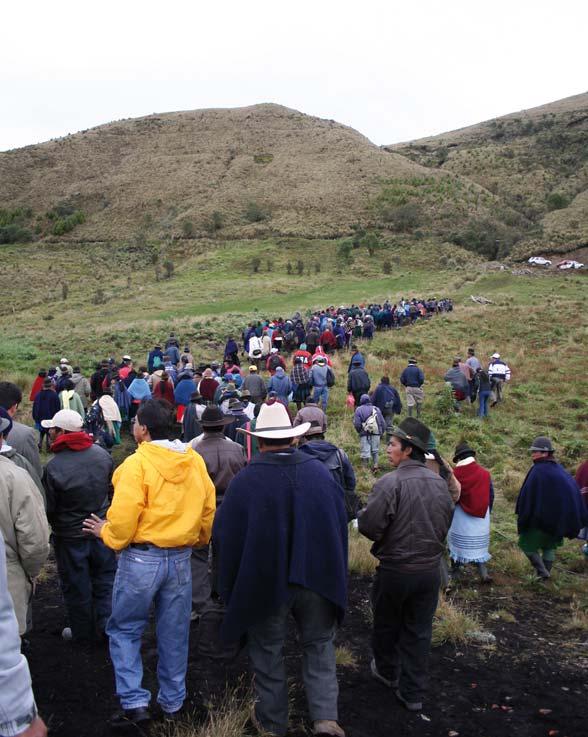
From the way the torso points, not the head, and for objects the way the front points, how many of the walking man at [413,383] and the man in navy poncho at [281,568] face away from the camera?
2

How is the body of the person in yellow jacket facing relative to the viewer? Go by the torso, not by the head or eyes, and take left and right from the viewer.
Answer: facing away from the viewer and to the left of the viewer

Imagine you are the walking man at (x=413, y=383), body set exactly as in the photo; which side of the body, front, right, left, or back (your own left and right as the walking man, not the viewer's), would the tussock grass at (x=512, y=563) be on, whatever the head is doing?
back

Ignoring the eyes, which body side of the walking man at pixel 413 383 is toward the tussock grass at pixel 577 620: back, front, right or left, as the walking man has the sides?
back

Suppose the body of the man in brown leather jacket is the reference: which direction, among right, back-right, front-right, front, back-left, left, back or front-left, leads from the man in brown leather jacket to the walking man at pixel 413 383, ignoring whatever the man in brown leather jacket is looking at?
front-right

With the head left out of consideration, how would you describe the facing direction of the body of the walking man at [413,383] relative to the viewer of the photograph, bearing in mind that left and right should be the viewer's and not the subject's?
facing away from the viewer

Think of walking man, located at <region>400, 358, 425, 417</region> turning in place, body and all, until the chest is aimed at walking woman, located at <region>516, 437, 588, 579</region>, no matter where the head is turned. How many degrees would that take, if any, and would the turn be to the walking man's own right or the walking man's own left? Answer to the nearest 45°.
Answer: approximately 180°

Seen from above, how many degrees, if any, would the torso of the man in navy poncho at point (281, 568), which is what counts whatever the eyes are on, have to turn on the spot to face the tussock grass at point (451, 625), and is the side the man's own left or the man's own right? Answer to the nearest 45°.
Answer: approximately 45° to the man's own right

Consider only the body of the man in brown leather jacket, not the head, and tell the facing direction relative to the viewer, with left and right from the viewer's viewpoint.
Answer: facing away from the viewer and to the left of the viewer

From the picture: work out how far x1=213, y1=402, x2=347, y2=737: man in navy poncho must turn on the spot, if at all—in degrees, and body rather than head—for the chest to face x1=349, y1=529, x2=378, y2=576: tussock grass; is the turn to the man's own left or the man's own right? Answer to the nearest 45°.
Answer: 0° — they already face it

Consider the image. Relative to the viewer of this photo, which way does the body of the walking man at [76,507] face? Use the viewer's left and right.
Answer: facing away from the viewer and to the left of the viewer

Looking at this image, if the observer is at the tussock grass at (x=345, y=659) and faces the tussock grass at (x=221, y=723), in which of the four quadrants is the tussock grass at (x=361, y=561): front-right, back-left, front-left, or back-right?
back-right

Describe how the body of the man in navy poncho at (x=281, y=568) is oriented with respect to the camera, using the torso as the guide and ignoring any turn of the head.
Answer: away from the camera
